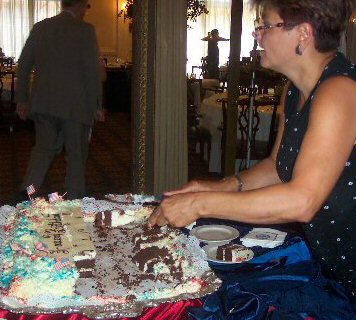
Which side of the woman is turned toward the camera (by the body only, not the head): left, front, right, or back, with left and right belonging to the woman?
left

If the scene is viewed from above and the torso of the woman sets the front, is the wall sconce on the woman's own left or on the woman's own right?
on the woman's own right

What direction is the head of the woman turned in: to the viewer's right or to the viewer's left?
to the viewer's left

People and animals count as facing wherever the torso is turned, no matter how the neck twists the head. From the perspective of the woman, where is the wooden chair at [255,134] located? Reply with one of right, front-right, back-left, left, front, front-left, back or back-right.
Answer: right

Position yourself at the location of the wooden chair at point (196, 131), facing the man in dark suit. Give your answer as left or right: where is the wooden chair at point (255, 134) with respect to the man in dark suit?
left
